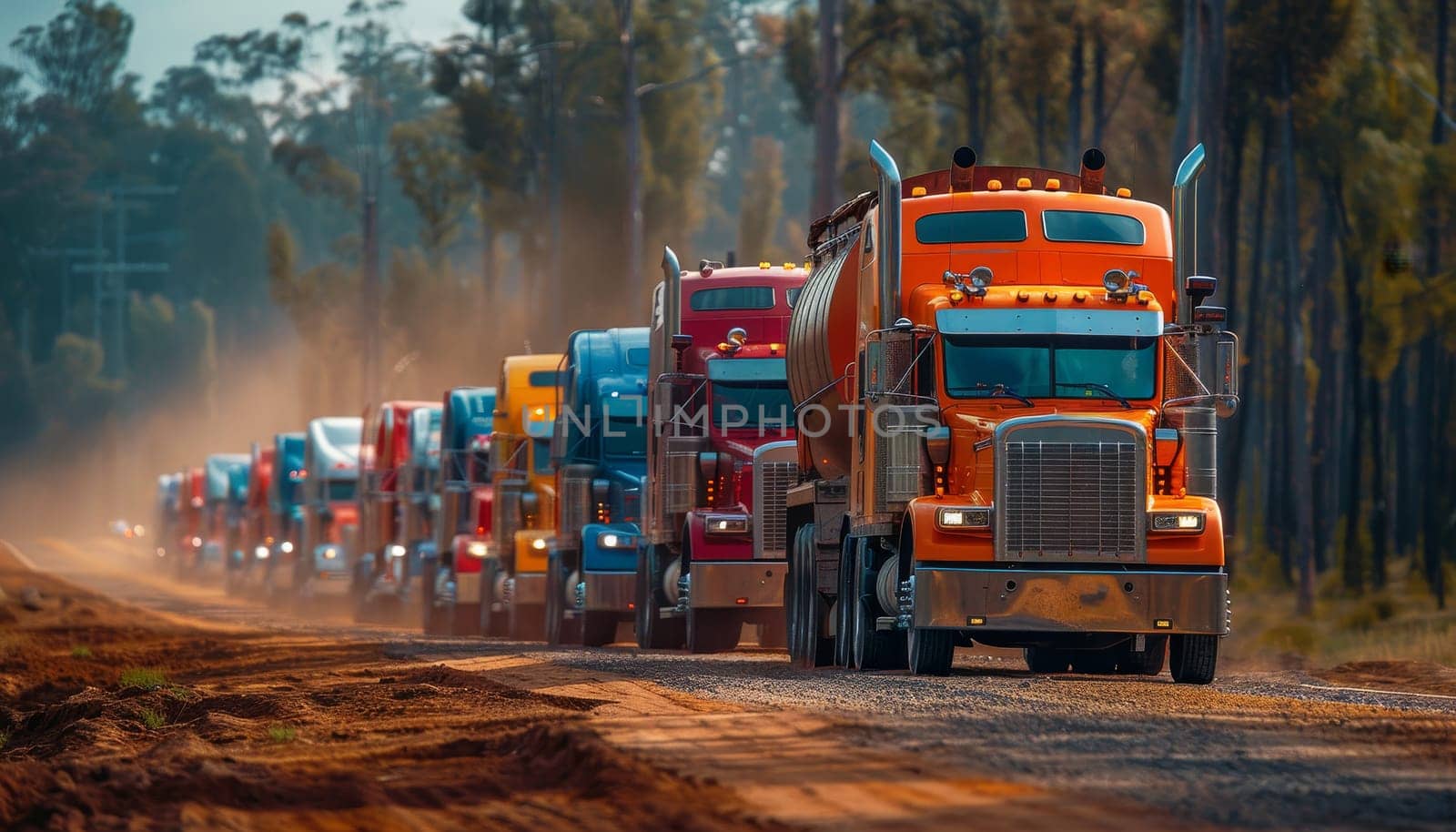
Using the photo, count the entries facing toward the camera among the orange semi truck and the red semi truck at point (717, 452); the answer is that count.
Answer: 2

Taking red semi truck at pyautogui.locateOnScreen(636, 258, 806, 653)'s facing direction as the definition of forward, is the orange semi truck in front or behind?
in front

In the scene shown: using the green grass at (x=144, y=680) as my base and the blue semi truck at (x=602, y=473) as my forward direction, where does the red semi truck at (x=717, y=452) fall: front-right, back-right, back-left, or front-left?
front-right

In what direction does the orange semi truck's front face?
toward the camera

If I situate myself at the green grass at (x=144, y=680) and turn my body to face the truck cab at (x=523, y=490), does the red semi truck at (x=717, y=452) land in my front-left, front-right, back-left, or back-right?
front-right

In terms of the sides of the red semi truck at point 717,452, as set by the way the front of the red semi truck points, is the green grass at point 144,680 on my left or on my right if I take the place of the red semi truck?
on my right

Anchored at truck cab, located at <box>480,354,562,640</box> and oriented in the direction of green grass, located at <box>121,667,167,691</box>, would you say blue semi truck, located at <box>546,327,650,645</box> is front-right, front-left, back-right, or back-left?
front-left

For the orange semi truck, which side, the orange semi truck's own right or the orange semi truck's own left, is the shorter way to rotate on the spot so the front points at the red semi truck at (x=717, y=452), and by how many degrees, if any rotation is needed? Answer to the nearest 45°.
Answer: approximately 135° to the orange semi truck's own right

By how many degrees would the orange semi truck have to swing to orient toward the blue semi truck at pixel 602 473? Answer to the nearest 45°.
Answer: approximately 135° to its right

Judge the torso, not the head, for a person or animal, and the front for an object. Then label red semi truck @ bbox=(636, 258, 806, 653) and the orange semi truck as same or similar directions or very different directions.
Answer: same or similar directions

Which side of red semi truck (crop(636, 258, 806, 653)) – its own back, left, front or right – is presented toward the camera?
front

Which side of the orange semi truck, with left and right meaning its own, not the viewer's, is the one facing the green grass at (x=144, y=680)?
right

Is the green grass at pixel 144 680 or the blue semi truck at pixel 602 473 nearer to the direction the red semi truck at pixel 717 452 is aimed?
the green grass

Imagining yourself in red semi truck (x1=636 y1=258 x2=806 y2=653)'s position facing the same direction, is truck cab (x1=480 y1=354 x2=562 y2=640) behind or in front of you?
behind
